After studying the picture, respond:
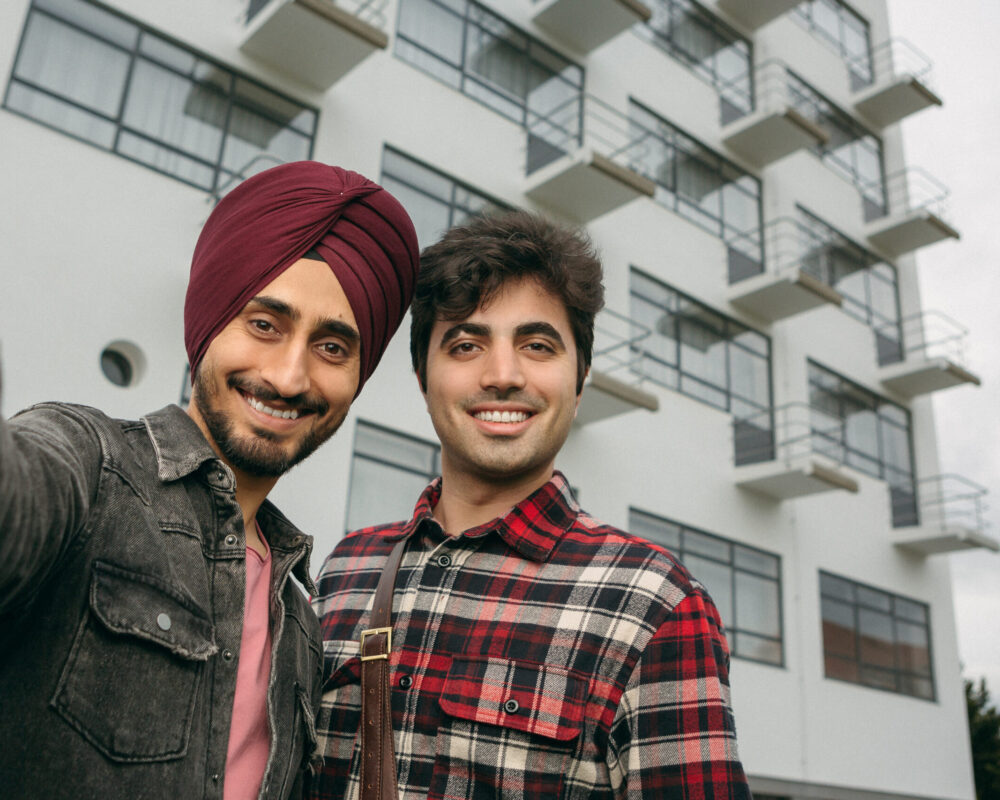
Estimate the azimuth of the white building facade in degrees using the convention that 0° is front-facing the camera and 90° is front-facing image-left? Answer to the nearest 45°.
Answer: approximately 315°

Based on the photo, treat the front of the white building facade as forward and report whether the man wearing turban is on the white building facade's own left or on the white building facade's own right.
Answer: on the white building facade's own right

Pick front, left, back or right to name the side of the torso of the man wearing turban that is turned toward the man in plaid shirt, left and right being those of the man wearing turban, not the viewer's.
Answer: left

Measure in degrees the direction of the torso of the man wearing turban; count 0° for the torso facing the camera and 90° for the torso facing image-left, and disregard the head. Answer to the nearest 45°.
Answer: approximately 315°

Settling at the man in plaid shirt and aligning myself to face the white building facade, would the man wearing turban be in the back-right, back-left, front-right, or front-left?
back-left
